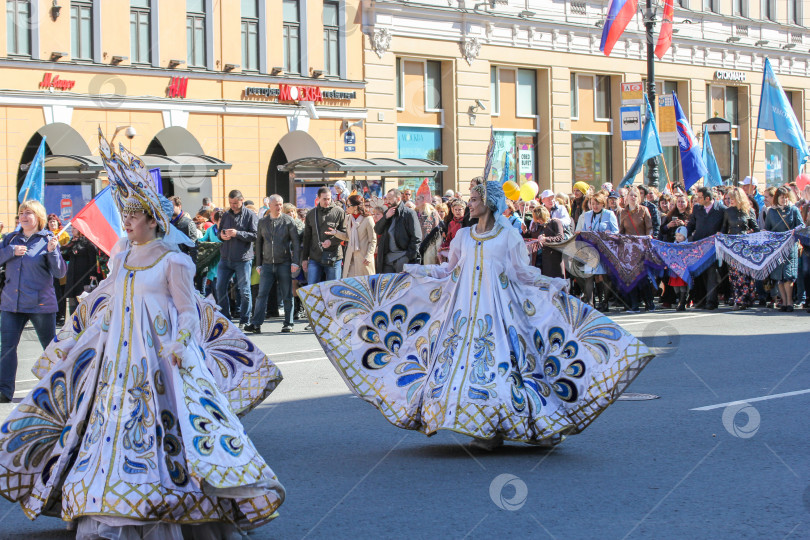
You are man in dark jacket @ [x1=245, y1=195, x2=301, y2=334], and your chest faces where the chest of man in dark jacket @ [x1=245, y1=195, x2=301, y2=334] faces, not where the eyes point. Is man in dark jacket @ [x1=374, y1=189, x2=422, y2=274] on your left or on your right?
on your left

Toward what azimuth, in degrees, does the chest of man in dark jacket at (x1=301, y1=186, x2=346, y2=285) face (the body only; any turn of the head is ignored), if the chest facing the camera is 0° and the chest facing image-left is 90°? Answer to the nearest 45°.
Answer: approximately 0°

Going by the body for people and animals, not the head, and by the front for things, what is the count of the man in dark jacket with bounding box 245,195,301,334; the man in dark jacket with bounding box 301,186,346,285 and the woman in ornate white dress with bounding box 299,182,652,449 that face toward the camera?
3

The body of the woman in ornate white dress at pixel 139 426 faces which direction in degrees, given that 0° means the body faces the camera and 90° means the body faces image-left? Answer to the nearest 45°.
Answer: approximately 45°

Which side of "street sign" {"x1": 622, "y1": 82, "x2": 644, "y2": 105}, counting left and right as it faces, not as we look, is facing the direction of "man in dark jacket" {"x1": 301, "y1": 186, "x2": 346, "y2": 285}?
front

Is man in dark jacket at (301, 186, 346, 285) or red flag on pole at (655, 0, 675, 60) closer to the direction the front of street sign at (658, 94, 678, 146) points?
the man in dark jacket

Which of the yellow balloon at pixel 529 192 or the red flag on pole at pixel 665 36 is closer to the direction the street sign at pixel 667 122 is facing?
the yellow balloon

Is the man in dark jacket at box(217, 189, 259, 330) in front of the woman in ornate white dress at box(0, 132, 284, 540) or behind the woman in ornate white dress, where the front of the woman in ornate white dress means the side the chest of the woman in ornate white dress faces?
behind

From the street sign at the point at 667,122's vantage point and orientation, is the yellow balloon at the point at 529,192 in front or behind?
in front
